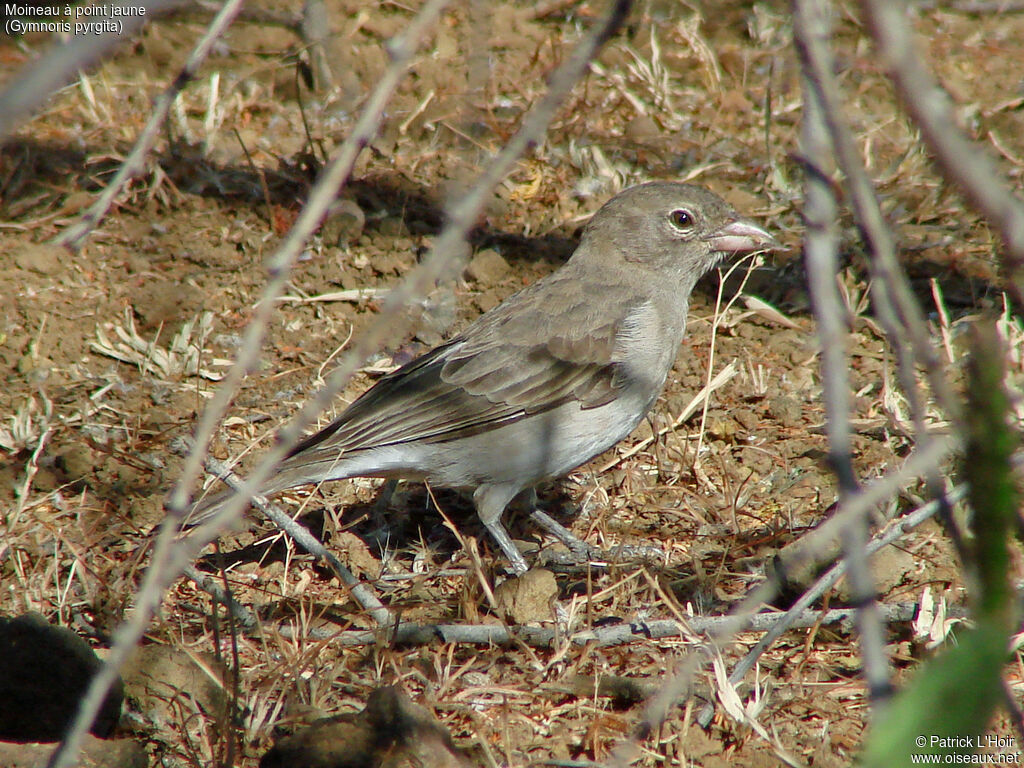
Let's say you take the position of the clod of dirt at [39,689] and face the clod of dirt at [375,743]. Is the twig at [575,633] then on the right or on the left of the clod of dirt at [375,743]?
left

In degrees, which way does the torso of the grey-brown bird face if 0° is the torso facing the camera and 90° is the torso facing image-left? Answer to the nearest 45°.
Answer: approximately 270°

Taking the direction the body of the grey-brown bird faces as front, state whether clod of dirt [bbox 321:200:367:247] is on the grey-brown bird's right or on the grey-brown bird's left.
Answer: on the grey-brown bird's left

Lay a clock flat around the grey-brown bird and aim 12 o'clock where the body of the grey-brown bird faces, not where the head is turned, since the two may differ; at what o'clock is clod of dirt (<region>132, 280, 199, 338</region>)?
The clod of dirt is roughly at 7 o'clock from the grey-brown bird.
